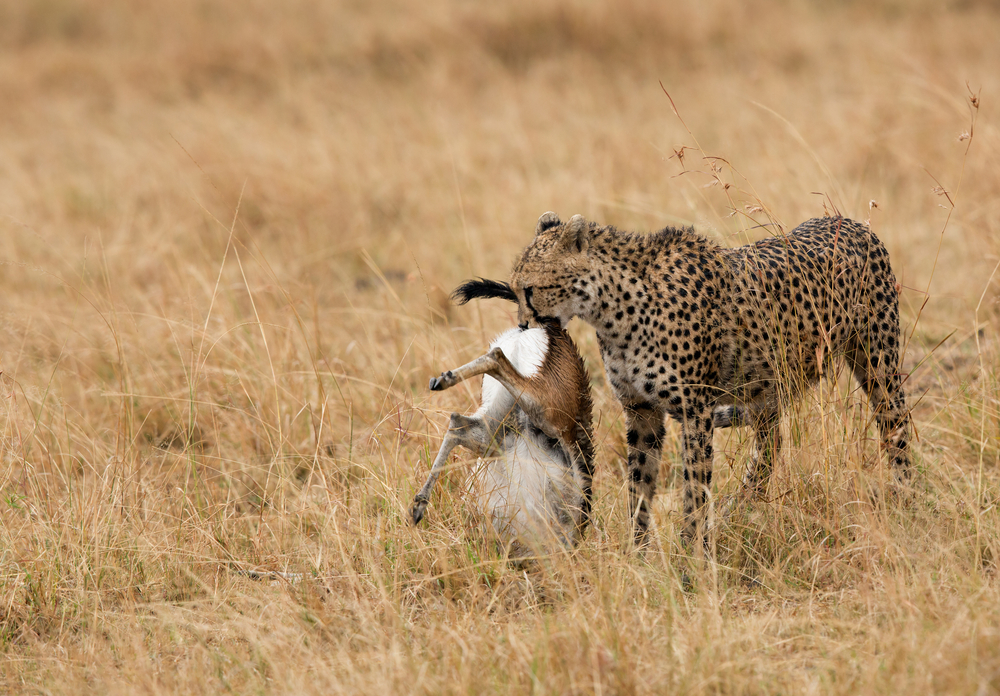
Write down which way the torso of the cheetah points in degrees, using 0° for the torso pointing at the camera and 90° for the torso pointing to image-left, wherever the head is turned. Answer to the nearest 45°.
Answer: approximately 45°
